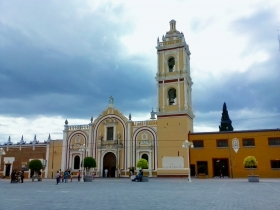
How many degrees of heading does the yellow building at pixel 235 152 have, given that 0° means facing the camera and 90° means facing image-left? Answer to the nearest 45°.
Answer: approximately 0°

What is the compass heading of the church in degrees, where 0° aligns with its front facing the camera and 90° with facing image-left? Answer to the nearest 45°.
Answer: approximately 0°
